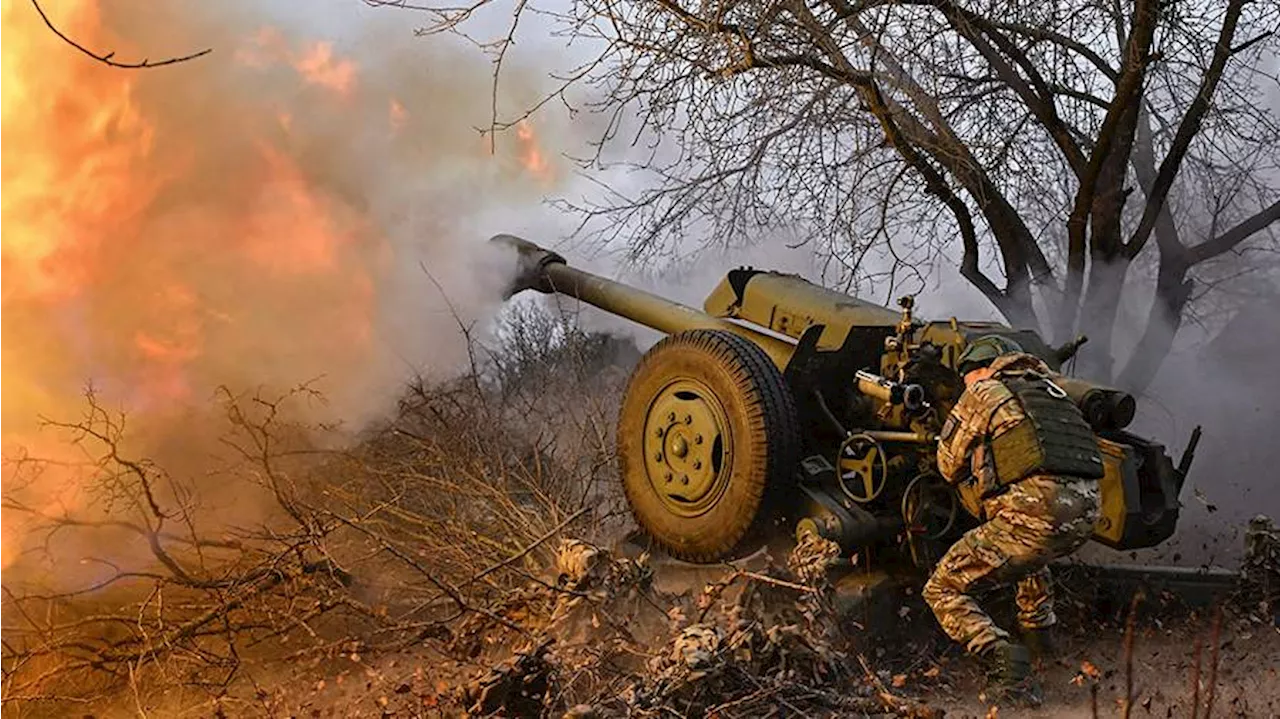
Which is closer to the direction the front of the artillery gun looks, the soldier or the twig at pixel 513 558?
the twig

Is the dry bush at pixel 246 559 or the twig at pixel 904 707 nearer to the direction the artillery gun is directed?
the dry bush

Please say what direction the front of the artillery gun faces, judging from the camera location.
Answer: facing away from the viewer and to the left of the viewer

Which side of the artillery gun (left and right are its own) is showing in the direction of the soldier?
back
